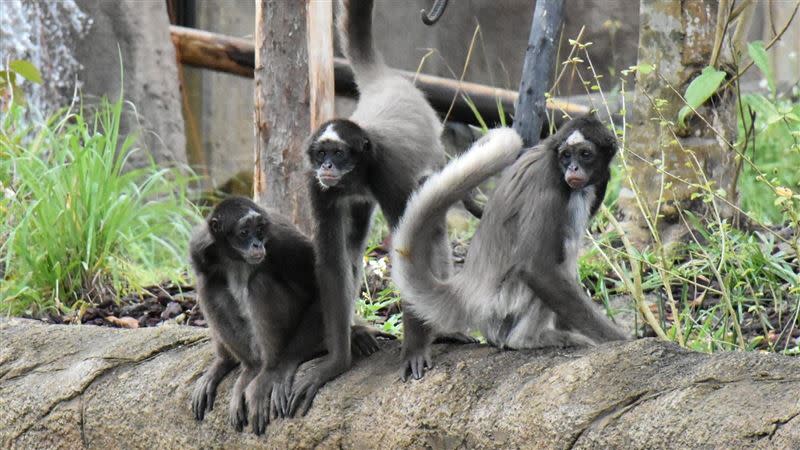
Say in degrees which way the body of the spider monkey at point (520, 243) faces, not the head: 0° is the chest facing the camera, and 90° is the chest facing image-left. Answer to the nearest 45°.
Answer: approximately 270°

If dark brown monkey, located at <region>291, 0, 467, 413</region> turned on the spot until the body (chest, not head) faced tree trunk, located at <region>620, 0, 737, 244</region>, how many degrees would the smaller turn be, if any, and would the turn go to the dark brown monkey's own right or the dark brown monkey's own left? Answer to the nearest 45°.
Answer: approximately 180°

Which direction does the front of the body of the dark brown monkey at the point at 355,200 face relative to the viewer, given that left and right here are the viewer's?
facing the viewer and to the left of the viewer

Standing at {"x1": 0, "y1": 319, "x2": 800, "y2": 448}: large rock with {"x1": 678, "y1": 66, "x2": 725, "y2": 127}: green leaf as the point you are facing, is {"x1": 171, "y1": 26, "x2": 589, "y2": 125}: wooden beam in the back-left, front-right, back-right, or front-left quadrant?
front-left

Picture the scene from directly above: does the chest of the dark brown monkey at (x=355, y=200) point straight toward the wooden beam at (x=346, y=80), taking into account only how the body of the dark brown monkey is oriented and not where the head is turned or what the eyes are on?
no

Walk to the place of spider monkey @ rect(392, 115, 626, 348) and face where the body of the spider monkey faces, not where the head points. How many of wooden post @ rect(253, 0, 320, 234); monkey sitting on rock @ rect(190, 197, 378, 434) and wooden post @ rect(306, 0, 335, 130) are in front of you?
0

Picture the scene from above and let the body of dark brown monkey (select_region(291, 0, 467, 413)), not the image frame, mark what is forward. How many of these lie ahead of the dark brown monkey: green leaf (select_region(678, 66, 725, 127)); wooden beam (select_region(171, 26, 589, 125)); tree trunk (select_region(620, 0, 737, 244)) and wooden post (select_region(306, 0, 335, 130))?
0

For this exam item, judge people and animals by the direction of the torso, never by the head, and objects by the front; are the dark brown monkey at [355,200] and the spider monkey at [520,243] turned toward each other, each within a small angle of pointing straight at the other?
no

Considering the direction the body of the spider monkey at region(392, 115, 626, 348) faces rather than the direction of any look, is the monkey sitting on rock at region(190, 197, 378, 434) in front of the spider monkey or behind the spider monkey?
behind
